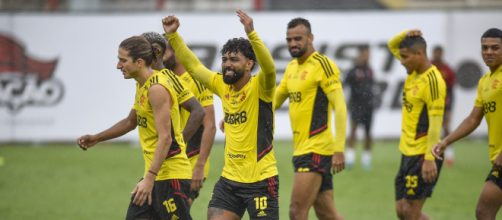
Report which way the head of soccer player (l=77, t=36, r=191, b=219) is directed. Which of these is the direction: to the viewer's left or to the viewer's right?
to the viewer's left

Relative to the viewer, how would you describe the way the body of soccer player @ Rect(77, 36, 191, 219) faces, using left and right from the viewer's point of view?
facing to the left of the viewer

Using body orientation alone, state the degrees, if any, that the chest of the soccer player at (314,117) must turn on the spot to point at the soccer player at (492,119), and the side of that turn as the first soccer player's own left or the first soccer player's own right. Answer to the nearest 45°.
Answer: approximately 135° to the first soccer player's own left

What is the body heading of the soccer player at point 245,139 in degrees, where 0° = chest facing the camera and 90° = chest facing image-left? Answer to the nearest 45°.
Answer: approximately 45°
